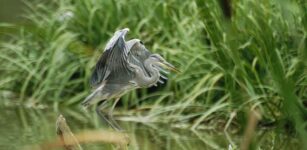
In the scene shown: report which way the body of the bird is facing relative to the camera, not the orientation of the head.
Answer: to the viewer's right
